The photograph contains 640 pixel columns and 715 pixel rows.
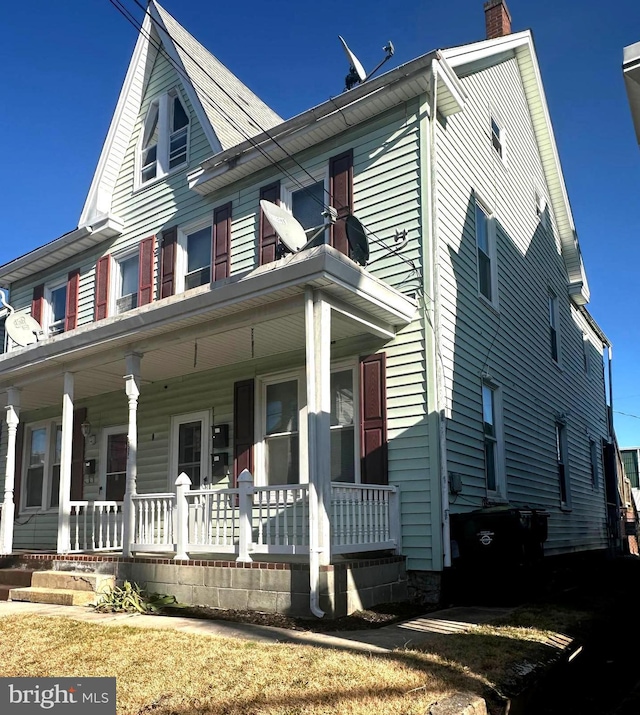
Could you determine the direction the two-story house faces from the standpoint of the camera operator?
facing the viewer and to the left of the viewer

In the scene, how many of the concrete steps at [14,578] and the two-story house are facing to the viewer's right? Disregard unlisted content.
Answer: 0

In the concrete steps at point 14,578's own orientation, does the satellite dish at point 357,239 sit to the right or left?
on its left
